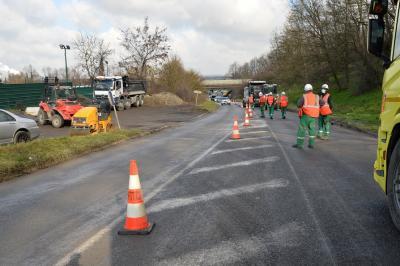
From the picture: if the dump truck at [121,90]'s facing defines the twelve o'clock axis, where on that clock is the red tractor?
The red tractor is roughly at 11 o'clock from the dump truck.

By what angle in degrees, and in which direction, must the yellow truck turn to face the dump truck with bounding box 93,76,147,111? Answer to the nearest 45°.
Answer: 0° — it already faces it

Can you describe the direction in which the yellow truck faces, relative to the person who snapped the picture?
facing away from the viewer and to the left of the viewer

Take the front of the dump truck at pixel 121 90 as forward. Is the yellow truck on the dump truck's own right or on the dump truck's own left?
on the dump truck's own left

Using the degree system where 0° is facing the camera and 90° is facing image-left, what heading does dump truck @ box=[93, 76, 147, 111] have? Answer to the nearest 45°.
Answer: approximately 45°

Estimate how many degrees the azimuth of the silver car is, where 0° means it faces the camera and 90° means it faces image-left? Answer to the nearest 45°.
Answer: approximately 90°
